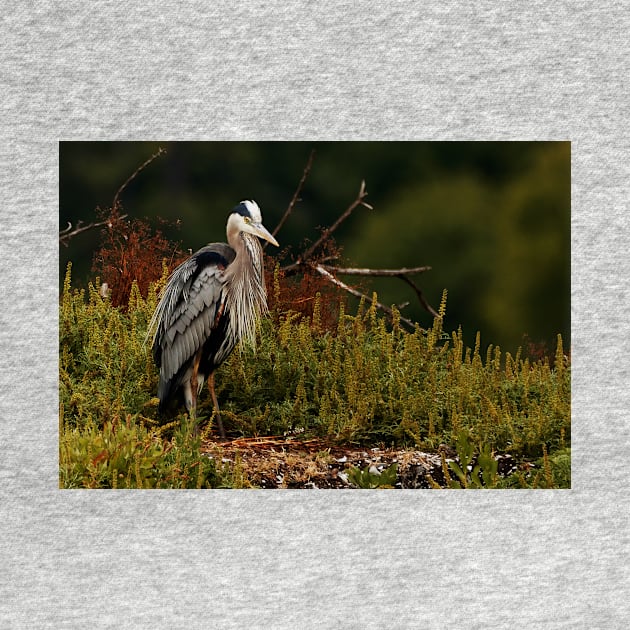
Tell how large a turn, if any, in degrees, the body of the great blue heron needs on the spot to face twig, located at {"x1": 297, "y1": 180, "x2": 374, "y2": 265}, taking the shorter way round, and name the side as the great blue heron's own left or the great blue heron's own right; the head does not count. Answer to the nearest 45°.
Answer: approximately 45° to the great blue heron's own left

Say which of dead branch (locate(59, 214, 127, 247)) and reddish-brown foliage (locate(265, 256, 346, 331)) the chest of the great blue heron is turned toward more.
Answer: the reddish-brown foliage

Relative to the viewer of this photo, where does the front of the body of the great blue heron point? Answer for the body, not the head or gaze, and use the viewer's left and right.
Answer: facing the viewer and to the right of the viewer

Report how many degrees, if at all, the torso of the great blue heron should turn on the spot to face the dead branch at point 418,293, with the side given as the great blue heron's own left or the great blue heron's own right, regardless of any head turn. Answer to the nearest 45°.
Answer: approximately 45° to the great blue heron's own left

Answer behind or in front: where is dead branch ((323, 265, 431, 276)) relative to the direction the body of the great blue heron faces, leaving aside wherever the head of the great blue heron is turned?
in front
